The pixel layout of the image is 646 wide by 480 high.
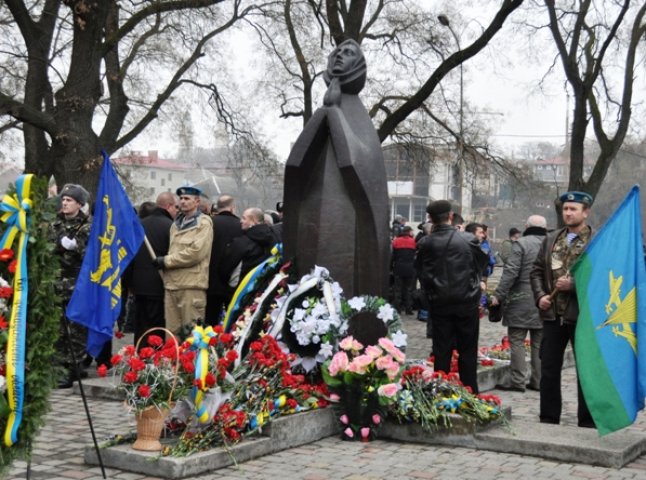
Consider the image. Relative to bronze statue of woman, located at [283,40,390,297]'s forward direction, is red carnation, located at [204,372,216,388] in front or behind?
in front

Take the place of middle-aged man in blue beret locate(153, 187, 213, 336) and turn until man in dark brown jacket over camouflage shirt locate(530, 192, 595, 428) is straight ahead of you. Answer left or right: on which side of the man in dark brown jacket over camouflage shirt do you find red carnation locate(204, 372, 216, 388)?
right

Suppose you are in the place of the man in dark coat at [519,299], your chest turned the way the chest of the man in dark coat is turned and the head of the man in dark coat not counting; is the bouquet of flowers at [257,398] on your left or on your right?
on your left

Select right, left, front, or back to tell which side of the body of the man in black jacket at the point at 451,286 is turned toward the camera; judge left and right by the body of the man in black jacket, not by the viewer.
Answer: back
